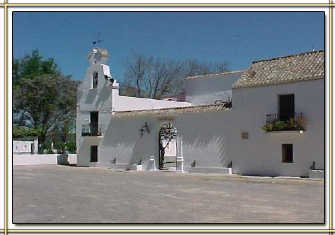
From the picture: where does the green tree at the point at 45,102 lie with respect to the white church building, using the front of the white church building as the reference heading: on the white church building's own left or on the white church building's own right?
on the white church building's own right

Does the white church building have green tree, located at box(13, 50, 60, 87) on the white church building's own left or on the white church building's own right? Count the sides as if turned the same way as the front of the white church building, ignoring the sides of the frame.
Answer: on the white church building's own right

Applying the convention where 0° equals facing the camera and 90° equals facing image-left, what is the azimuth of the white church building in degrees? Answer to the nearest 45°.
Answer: approximately 45°

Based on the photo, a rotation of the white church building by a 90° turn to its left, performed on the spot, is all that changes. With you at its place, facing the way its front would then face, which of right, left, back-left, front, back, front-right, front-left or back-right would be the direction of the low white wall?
back
